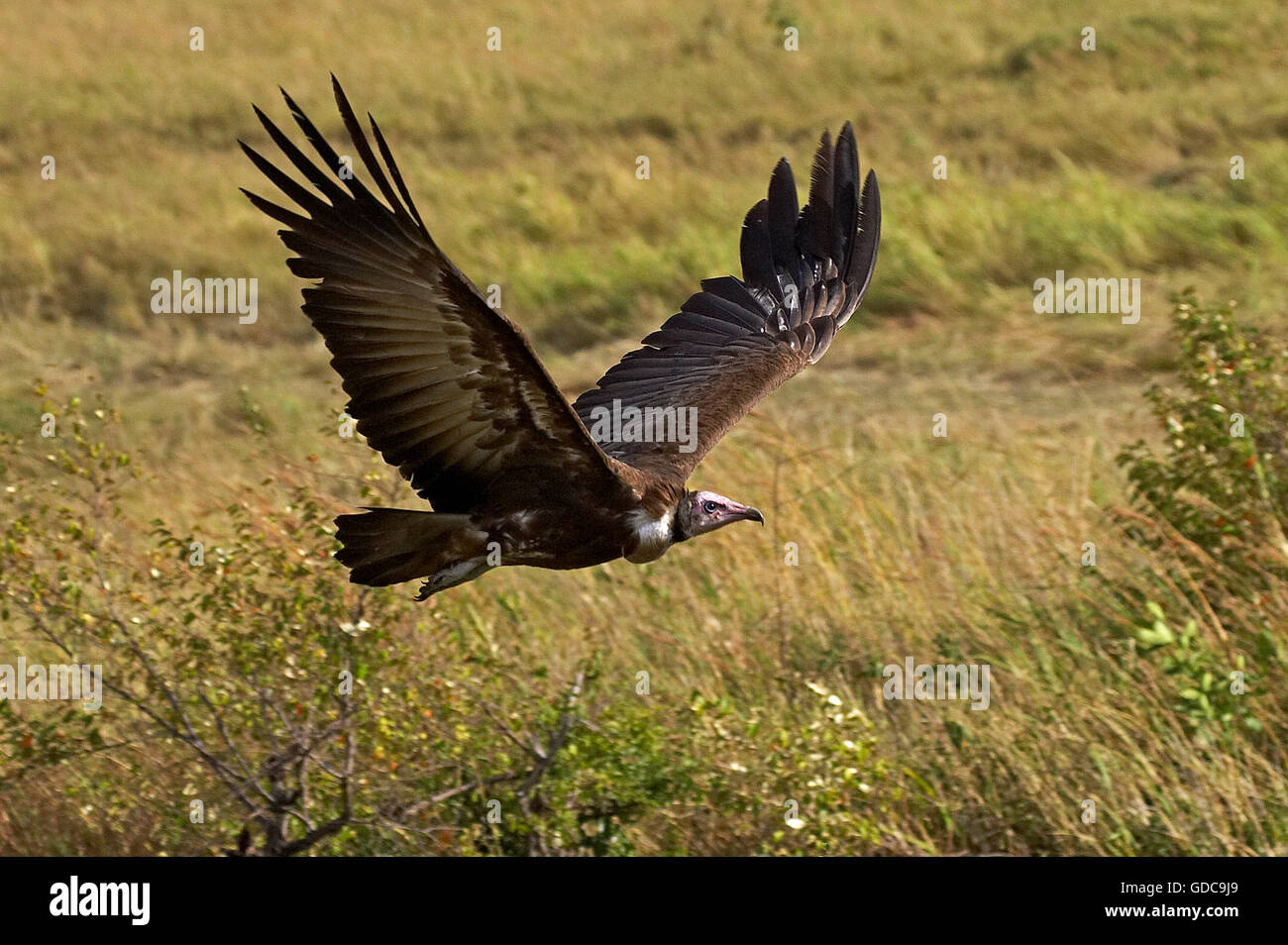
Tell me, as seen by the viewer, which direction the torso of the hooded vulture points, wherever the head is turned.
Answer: to the viewer's right
